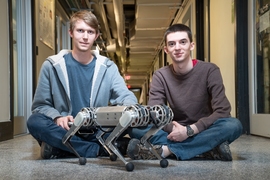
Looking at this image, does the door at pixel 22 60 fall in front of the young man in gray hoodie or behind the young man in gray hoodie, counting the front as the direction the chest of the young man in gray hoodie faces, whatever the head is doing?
behind

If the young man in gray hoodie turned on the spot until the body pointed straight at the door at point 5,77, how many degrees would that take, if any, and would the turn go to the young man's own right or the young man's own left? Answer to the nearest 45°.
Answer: approximately 135° to the young man's own right
